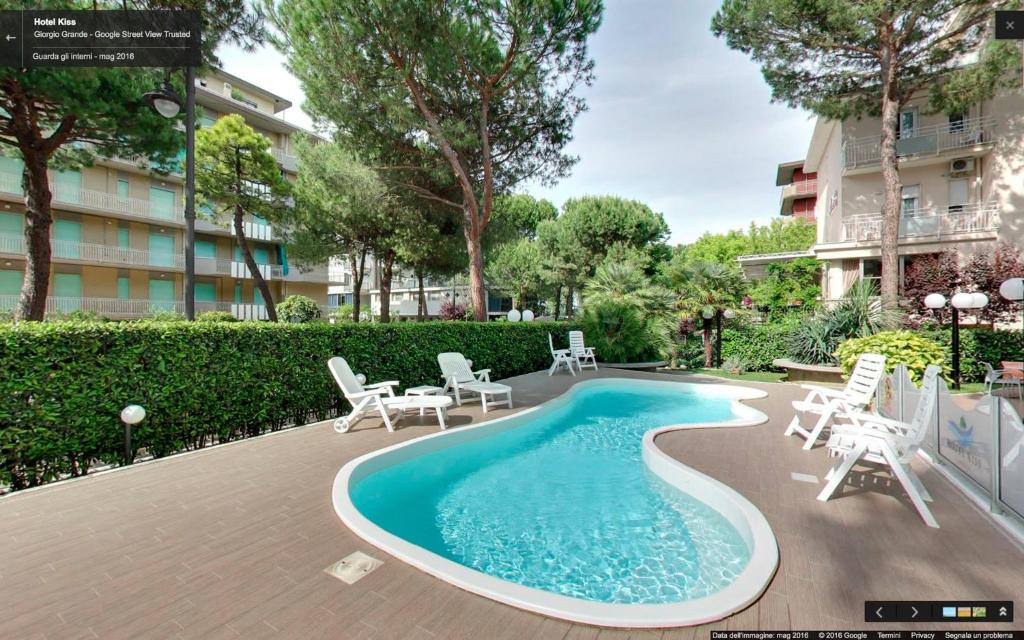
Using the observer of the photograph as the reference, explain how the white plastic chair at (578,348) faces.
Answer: facing the viewer and to the right of the viewer

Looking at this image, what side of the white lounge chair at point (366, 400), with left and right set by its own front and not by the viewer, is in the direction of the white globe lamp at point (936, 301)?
front

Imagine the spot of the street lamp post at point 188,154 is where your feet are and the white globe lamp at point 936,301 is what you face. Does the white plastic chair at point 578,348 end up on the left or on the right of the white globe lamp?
left

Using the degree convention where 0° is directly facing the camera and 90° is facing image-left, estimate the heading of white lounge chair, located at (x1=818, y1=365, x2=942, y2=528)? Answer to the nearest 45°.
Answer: approximately 90°

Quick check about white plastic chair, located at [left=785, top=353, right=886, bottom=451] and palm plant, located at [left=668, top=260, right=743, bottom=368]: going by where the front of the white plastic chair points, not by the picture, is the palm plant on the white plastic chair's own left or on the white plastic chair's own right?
on the white plastic chair's own right

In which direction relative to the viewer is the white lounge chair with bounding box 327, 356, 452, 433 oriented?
to the viewer's right

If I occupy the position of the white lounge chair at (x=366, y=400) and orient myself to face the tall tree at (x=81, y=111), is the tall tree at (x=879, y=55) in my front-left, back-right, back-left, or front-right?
back-right

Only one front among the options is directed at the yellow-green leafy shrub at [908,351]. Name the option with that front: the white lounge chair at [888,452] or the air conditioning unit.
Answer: the air conditioning unit

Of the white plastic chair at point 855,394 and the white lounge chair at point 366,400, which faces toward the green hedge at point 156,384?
the white plastic chair

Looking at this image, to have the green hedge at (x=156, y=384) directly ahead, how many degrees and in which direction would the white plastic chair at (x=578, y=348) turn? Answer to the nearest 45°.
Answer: approximately 90° to its right

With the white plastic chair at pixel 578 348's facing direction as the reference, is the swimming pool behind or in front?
in front

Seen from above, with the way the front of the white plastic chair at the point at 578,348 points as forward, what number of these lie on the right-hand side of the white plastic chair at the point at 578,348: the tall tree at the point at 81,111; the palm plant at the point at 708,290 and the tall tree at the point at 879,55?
1

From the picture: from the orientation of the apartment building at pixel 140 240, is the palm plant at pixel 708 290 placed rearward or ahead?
ahead
